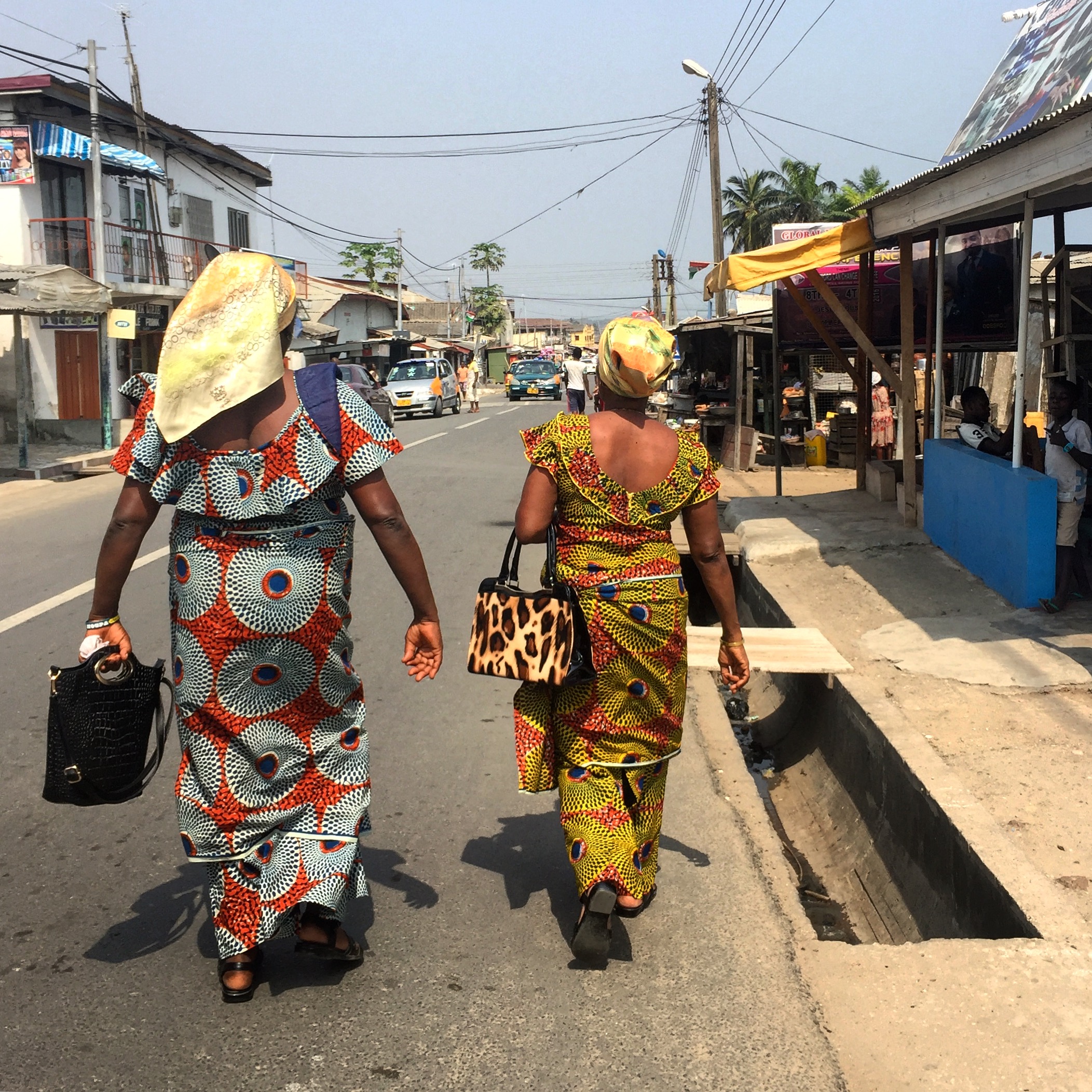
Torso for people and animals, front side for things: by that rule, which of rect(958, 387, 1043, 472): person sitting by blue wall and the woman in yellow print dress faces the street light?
the woman in yellow print dress

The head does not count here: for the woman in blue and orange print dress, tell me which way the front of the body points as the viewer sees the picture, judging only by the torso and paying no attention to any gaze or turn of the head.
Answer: away from the camera

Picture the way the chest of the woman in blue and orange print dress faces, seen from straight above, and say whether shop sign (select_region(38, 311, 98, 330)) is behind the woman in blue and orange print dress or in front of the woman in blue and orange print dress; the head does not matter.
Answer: in front

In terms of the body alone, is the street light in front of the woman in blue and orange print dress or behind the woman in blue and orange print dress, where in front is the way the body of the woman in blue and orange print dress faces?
in front

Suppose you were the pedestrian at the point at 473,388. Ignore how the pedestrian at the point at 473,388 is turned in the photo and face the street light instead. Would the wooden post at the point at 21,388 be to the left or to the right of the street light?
right

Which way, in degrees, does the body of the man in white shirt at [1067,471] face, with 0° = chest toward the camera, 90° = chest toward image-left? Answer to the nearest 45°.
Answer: approximately 45°

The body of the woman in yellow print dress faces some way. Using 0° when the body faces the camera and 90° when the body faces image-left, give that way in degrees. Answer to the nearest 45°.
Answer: approximately 180°

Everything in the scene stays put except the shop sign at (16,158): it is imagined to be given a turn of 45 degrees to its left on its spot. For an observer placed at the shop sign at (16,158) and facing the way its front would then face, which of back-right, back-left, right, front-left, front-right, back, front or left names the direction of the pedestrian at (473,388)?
left

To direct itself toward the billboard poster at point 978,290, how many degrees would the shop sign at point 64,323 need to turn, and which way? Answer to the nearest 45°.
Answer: approximately 45° to its left

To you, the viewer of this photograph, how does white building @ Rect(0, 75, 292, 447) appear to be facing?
facing the viewer and to the right of the viewer

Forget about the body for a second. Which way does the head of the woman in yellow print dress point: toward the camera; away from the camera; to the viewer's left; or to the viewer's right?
away from the camera

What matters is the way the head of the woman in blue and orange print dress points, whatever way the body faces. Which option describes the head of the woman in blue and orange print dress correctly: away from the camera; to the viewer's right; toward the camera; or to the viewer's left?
away from the camera
